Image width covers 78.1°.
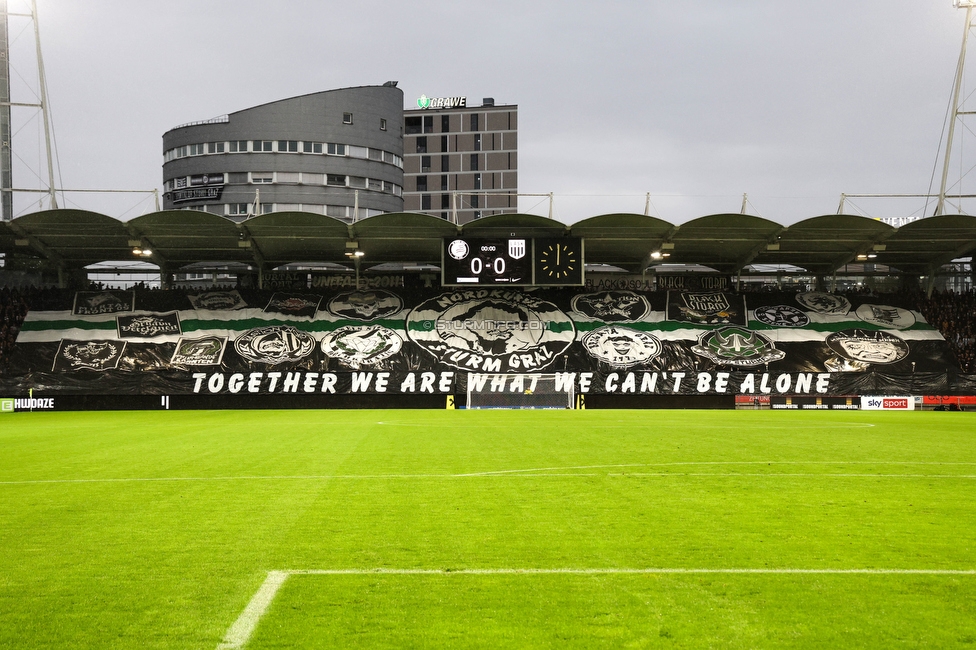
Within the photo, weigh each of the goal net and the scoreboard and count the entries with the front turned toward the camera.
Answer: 2

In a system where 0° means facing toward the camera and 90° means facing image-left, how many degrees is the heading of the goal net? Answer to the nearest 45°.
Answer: approximately 0°

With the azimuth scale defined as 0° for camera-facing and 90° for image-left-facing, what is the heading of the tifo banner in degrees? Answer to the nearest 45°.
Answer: approximately 0°
